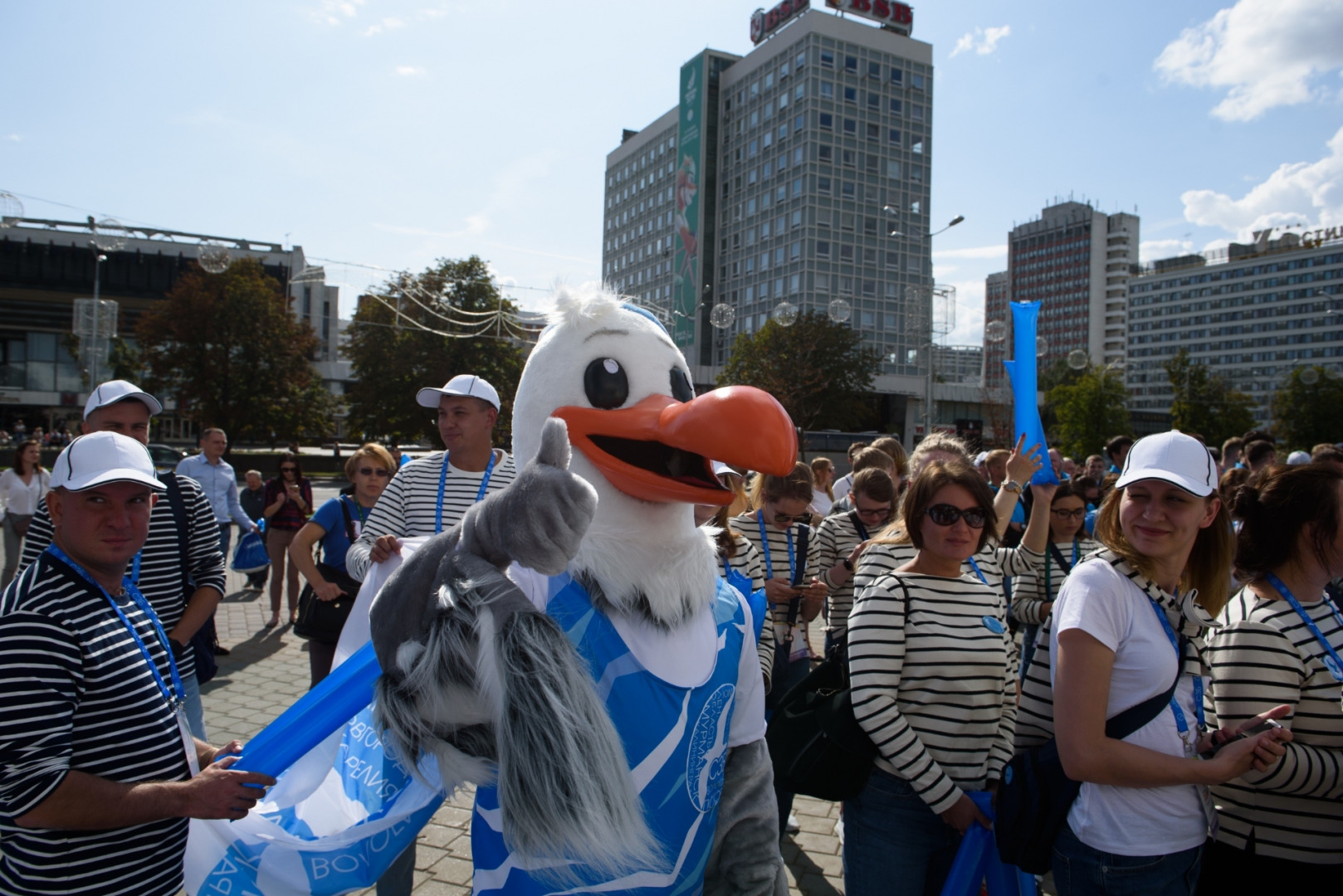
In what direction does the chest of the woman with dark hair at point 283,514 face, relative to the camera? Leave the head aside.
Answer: toward the camera

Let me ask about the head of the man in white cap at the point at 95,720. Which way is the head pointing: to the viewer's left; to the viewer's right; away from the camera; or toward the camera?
toward the camera

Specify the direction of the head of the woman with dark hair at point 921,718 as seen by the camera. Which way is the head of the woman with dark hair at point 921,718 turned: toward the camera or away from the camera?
toward the camera

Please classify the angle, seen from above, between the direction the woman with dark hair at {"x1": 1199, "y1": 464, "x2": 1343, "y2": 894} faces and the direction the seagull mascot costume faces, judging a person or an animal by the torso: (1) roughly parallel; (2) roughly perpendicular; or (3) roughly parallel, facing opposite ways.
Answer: roughly parallel

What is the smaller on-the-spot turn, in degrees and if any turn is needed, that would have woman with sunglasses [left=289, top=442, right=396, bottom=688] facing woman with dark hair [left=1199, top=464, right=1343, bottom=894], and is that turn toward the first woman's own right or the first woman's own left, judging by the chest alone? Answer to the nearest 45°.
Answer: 0° — they already face them

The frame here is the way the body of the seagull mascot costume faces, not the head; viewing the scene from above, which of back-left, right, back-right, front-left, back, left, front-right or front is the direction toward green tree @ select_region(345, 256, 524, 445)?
back-left

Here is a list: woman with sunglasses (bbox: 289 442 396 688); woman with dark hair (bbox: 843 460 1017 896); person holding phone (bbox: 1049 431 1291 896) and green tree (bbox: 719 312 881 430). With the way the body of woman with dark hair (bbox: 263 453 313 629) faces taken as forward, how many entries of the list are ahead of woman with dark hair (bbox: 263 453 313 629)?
3

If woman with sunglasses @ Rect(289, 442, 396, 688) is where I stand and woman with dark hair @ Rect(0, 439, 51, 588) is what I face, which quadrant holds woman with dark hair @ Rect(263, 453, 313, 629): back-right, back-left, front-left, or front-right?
front-right

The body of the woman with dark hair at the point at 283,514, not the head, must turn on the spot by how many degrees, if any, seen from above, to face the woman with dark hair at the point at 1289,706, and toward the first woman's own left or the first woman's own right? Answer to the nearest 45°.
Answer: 0° — they already face them

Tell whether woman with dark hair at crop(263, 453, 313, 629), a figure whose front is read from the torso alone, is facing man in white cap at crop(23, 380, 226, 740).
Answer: yes

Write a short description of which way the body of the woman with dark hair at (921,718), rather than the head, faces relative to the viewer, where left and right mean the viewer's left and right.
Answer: facing the viewer and to the right of the viewer
